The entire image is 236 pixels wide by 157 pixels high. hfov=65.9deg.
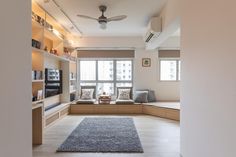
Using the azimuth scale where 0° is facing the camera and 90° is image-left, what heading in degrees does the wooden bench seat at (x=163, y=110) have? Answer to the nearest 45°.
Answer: approximately 45°

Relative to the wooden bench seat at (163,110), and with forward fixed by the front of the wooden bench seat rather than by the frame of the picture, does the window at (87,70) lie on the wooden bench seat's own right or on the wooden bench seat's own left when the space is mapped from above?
on the wooden bench seat's own right

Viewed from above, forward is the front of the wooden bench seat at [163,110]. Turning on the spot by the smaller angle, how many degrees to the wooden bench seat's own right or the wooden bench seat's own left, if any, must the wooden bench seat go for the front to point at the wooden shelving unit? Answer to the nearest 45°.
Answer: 0° — it already faces it

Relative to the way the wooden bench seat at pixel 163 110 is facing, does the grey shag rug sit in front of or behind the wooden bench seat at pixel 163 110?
in front

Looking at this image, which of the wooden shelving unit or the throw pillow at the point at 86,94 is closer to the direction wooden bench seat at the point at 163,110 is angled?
the wooden shelving unit

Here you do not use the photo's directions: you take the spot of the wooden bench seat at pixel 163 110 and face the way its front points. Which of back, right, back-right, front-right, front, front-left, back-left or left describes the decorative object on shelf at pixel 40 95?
front

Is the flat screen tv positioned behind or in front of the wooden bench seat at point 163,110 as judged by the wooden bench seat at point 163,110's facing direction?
in front

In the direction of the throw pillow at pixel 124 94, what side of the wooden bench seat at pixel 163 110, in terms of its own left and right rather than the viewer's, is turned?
right

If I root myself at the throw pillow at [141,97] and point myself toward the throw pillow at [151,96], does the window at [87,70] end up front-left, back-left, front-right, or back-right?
back-left

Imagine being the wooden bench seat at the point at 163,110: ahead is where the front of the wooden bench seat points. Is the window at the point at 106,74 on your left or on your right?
on your right

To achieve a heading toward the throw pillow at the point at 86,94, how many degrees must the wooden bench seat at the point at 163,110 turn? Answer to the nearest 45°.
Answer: approximately 45° to its right
